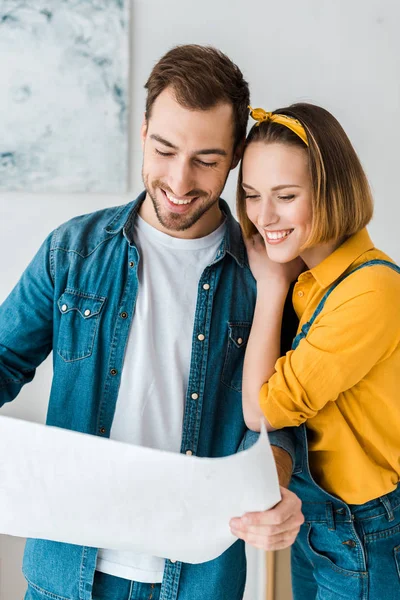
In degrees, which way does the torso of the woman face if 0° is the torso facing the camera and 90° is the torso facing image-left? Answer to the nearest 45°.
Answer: approximately 45°

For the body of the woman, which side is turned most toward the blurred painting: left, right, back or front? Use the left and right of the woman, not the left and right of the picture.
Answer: right

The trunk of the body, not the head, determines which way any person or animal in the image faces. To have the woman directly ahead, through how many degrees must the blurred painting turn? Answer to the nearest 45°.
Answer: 0° — it already faces them

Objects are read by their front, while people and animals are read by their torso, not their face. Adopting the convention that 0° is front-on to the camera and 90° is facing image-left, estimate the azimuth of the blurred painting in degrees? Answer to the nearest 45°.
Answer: approximately 0°
